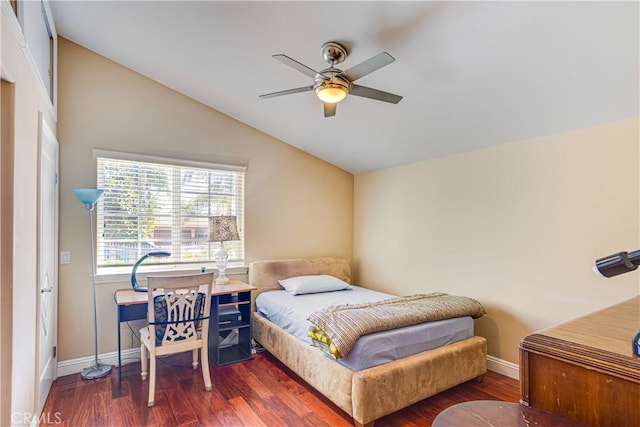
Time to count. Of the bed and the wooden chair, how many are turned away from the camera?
1

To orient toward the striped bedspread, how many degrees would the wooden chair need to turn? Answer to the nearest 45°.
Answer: approximately 135° to its right

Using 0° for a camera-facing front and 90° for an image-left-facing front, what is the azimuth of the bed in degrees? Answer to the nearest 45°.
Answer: approximately 315°

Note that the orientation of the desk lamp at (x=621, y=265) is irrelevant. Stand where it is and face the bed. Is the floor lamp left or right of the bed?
left

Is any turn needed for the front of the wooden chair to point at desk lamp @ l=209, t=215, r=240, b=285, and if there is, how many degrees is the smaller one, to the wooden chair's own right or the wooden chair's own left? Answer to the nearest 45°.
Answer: approximately 45° to the wooden chair's own right

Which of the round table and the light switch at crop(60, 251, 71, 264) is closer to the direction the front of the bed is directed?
the round table

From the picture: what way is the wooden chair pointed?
away from the camera

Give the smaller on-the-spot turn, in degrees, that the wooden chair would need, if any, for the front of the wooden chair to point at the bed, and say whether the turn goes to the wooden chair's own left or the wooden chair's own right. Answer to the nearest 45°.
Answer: approximately 135° to the wooden chair's own right

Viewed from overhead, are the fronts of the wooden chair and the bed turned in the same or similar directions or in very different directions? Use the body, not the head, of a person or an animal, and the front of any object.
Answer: very different directions

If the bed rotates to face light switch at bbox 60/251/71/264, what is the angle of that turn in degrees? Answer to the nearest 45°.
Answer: approximately 135° to its right

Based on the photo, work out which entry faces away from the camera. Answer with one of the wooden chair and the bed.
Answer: the wooden chair
